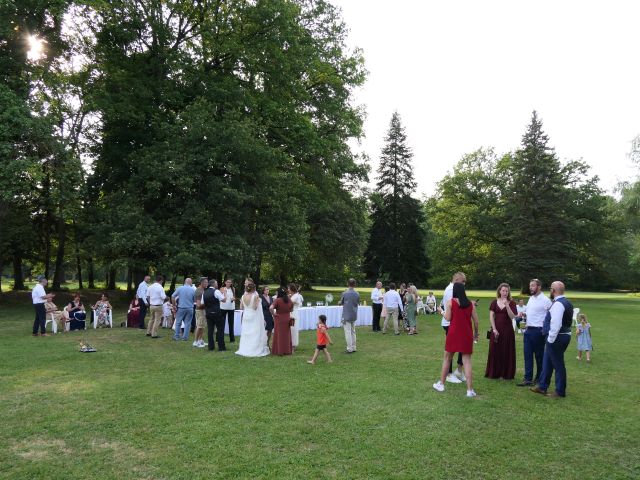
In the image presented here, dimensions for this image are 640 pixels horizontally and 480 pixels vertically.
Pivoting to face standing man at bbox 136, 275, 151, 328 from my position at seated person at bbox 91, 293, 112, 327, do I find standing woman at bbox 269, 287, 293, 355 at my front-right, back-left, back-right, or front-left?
front-right

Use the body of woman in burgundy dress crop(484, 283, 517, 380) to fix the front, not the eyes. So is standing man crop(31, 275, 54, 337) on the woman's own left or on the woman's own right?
on the woman's own right

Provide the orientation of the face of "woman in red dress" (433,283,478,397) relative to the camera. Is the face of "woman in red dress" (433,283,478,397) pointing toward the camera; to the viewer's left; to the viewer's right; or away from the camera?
away from the camera

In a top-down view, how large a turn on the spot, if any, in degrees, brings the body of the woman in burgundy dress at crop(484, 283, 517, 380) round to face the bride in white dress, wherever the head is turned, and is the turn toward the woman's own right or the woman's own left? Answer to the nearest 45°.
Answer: approximately 90° to the woman's own right

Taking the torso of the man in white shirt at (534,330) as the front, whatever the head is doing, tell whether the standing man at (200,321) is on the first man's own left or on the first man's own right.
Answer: on the first man's own right

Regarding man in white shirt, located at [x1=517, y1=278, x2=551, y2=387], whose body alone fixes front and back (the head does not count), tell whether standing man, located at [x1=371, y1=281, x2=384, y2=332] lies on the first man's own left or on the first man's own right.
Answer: on the first man's own right

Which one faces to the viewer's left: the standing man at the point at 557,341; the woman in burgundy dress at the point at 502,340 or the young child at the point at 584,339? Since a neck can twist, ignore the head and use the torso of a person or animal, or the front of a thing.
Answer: the standing man

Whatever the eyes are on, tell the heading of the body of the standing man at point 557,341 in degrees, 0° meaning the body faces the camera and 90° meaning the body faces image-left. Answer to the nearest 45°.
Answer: approximately 90°

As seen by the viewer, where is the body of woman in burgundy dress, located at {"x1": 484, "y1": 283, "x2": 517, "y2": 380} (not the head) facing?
toward the camera

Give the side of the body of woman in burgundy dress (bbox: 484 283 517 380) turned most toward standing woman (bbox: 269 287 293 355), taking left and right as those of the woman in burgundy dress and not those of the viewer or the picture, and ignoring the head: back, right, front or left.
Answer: right
